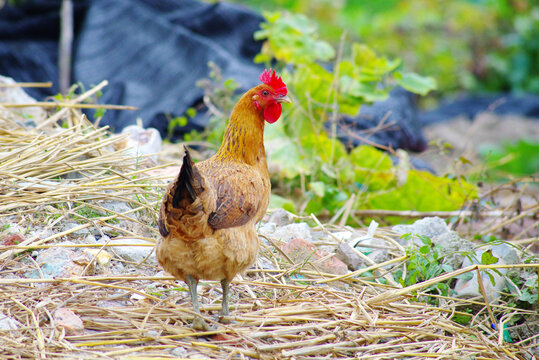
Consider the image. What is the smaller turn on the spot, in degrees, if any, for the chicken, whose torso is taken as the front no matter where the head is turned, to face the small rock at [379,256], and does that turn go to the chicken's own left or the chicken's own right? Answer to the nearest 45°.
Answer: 0° — it already faces it

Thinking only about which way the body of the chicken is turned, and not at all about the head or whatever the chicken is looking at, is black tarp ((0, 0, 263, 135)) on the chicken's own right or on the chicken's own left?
on the chicken's own left

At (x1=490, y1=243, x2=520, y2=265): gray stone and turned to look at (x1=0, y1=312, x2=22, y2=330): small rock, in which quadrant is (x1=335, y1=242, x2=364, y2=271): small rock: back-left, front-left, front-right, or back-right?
front-right

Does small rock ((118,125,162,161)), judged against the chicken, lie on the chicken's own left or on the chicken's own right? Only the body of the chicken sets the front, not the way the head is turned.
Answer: on the chicken's own left

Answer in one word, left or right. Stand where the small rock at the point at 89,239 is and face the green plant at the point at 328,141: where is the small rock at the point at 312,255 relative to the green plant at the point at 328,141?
right

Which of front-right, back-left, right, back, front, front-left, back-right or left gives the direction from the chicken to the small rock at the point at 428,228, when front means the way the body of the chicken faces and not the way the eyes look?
front

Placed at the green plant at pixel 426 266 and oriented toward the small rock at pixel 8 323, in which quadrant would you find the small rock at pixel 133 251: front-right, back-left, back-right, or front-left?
front-right

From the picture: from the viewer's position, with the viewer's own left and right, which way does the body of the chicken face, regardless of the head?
facing away from the viewer and to the right of the viewer

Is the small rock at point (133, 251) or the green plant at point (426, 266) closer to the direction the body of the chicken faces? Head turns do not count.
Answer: the green plant
